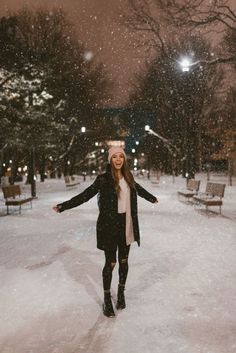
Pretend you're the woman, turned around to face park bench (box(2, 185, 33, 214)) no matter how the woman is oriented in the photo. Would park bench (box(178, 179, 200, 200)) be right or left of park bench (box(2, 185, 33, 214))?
right

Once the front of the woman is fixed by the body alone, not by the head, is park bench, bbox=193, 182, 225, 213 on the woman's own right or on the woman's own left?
on the woman's own left

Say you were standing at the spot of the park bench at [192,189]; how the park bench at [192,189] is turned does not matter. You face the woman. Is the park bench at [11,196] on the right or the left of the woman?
right

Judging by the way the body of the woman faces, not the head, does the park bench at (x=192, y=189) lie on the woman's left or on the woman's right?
on the woman's left

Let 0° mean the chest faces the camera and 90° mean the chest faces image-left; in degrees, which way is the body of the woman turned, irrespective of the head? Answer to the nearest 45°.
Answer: approximately 315°
